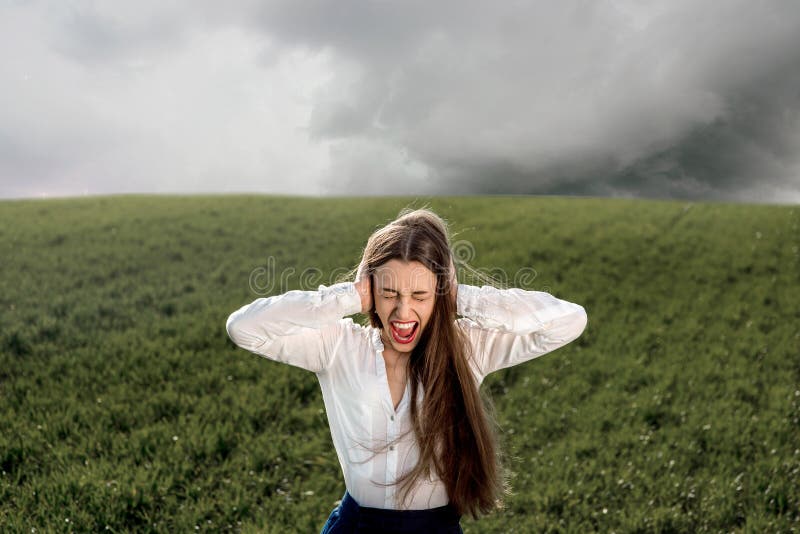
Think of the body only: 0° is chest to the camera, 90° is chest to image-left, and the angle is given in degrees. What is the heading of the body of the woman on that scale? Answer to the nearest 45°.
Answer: approximately 0°
